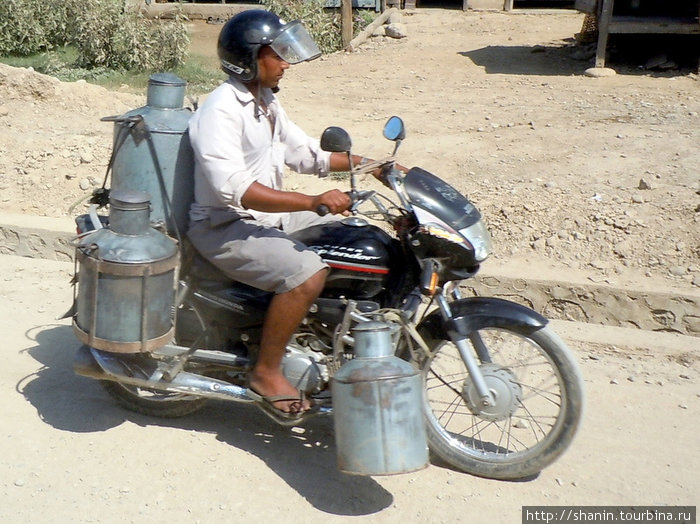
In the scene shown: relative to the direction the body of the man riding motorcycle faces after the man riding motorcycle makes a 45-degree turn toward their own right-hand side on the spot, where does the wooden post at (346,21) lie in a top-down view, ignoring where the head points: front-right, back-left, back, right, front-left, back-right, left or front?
back-left

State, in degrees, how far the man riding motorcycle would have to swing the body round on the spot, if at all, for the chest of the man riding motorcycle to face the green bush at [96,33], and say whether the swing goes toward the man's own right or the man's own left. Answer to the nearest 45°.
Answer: approximately 90° to the man's own left

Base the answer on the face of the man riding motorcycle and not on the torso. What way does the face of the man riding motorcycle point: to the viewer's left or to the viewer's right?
to the viewer's right

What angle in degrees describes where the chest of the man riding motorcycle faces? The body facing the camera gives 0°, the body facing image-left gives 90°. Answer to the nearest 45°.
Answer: approximately 270°
